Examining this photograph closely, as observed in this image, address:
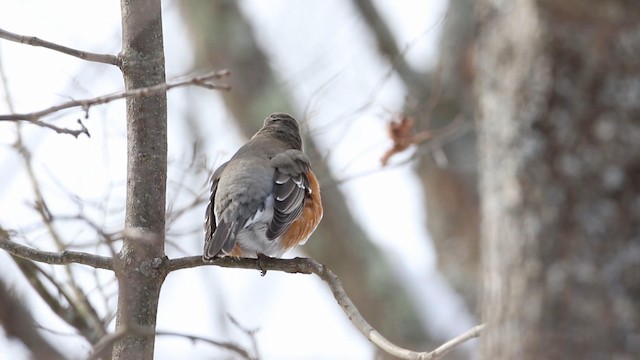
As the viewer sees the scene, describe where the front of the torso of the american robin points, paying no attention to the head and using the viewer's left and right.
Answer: facing away from the viewer and to the right of the viewer

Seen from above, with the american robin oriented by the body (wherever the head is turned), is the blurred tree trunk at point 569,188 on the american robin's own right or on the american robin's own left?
on the american robin's own right

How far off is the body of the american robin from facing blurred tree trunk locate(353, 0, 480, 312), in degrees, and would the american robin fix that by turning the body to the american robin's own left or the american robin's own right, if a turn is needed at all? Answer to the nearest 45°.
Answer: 0° — it already faces it

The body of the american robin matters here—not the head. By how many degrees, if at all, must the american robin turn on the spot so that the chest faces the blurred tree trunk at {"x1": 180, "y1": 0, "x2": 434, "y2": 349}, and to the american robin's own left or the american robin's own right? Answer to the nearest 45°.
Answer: approximately 45° to the american robin's own left

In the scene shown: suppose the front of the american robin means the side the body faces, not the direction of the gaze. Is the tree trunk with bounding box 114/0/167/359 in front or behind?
behind

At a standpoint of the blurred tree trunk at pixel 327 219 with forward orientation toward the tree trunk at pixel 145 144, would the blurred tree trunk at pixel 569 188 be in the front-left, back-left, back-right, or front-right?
front-left
